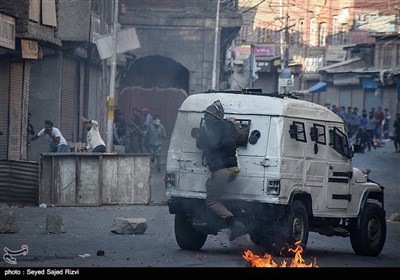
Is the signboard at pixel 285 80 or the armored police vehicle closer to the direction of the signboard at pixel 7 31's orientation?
the armored police vehicle

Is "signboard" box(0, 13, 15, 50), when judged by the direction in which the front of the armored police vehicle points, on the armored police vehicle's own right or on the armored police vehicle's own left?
on the armored police vehicle's own left

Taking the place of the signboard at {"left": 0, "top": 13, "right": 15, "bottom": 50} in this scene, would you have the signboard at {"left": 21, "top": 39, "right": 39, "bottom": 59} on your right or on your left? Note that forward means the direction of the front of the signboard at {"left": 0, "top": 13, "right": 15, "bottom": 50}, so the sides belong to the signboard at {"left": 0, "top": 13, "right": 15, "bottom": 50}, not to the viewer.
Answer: on your left

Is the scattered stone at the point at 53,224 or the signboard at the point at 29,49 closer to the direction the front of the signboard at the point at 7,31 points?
the scattered stone

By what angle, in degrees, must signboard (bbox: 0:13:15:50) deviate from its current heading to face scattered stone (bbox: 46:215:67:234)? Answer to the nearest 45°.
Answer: approximately 45° to its right

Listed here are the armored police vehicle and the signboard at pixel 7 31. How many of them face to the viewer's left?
0

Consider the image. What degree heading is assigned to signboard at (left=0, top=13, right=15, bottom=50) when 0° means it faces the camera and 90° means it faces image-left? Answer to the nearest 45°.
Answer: approximately 315°

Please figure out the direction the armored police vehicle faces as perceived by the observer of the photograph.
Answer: facing away from the viewer and to the right of the viewer
